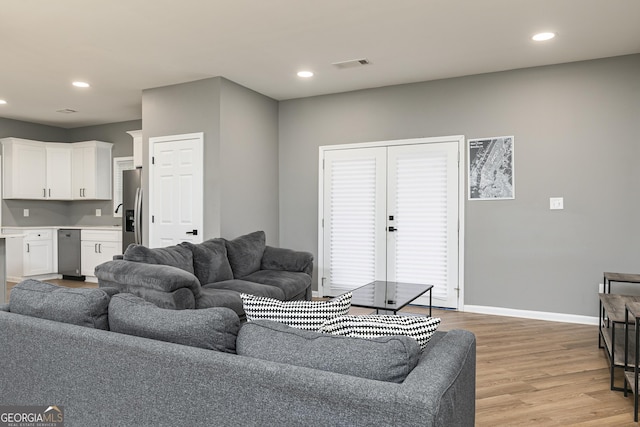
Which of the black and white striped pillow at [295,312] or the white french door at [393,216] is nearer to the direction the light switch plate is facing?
the black and white striped pillow

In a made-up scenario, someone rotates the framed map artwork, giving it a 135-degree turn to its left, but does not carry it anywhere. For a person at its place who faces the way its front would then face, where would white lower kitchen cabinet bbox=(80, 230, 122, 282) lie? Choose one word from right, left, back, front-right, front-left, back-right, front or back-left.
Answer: back-left

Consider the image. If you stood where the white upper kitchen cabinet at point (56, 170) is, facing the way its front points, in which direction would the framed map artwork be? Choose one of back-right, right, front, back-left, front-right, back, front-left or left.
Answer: front-left

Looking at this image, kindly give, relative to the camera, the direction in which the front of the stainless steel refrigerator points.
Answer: facing the viewer and to the left of the viewer

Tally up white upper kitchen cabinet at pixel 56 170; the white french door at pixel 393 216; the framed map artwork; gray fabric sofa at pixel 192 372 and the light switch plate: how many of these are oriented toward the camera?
4

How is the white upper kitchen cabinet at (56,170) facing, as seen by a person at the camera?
facing the viewer

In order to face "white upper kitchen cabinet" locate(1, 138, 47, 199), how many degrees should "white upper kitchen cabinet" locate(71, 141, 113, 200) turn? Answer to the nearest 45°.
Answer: approximately 45° to its right

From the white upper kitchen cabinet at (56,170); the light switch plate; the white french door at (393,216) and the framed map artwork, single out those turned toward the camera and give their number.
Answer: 4

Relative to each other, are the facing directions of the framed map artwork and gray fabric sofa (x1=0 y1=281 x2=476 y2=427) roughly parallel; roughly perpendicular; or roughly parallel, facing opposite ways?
roughly parallel, facing opposite ways

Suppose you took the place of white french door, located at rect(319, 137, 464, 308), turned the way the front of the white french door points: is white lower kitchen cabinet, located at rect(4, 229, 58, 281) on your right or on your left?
on your right

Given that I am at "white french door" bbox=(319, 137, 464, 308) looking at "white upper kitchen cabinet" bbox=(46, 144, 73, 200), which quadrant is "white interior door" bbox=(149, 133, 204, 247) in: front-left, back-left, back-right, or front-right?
front-left

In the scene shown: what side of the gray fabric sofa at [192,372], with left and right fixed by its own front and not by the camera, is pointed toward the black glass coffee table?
front

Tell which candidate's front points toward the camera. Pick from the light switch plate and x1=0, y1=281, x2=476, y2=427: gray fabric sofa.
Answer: the light switch plate

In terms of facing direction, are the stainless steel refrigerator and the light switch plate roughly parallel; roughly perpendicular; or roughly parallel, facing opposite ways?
roughly parallel

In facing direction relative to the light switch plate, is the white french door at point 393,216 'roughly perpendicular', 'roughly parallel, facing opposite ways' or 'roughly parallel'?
roughly parallel

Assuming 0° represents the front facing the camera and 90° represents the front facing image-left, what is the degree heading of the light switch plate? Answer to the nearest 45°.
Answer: approximately 0°

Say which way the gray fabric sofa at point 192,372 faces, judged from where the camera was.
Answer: facing away from the viewer and to the right of the viewer

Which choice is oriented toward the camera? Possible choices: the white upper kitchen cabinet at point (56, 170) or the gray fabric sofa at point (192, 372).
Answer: the white upper kitchen cabinet

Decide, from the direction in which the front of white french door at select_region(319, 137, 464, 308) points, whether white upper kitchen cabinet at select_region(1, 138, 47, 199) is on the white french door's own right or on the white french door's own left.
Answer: on the white french door's own right

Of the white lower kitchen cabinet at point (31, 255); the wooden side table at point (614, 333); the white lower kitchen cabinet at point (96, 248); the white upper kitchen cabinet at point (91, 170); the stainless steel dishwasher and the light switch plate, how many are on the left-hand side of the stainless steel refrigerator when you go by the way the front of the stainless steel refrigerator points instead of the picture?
2
